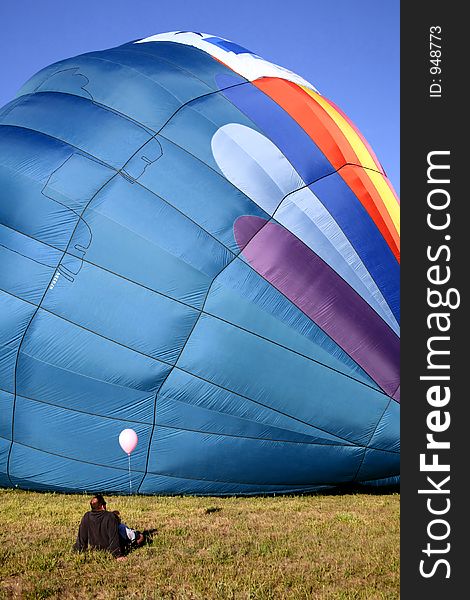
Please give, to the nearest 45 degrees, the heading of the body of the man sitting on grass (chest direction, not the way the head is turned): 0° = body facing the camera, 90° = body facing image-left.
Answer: approximately 180°

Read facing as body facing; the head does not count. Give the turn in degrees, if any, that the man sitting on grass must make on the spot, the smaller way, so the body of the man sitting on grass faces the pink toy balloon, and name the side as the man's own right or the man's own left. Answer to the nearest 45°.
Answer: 0° — they already face it
